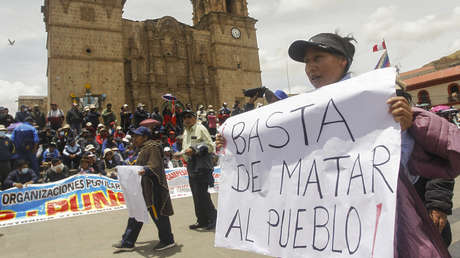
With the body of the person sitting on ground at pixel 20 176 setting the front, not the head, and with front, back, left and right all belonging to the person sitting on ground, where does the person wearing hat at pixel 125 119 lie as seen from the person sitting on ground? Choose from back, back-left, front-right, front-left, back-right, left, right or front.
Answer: back-left

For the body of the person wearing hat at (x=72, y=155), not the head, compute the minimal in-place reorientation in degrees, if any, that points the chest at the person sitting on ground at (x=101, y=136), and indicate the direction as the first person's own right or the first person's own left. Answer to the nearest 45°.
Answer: approximately 135° to the first person's own left

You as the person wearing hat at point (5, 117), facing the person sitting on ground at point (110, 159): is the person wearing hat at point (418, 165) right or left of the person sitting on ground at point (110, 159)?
right

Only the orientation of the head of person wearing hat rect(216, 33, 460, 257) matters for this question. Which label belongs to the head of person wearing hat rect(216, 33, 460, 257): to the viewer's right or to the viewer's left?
to the viewer's left

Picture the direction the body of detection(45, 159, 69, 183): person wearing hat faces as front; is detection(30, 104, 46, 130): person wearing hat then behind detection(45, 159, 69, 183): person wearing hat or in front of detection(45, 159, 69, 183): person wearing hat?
behind

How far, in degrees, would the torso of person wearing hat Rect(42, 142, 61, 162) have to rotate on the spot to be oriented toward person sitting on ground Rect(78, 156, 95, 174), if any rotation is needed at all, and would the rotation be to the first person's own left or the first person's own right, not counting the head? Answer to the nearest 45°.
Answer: approximately 45° to the first person's own left
